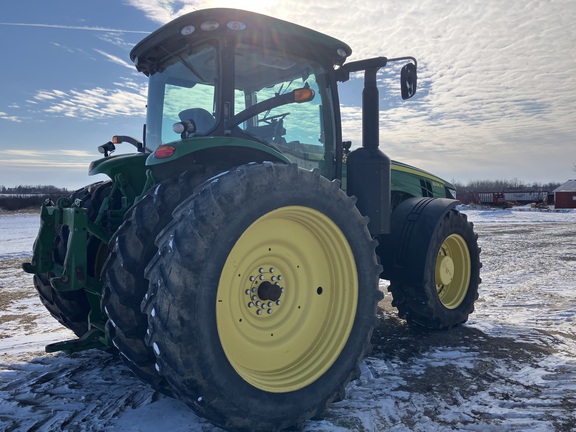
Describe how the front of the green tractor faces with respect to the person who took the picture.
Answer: facing away from the viewer and to the right of the viewer

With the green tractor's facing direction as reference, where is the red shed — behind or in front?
in front
